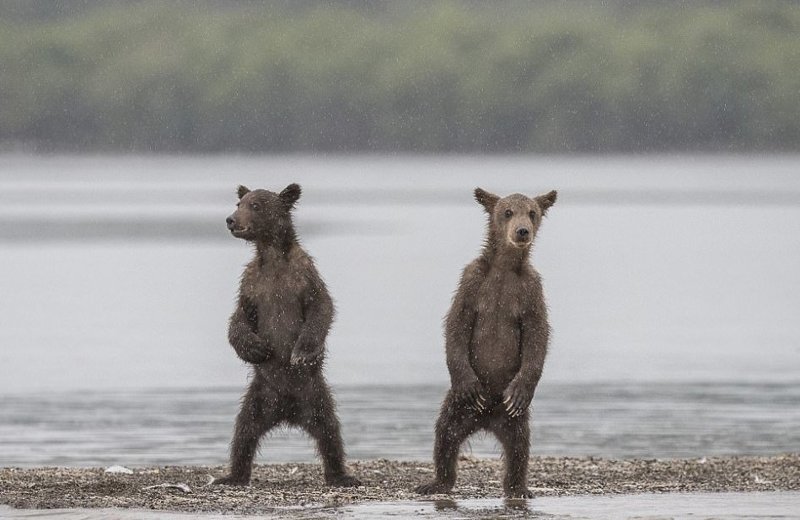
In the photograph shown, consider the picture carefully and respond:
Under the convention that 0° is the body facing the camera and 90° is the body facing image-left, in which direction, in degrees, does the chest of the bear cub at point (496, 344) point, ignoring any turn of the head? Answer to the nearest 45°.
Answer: approximately 0°

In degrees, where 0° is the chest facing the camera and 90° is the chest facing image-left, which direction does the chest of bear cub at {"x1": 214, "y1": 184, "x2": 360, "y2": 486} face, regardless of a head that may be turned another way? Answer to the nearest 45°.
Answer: approximately 0°

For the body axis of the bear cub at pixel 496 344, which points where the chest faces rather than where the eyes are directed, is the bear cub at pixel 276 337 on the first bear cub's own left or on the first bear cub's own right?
on the first bear cub's own right

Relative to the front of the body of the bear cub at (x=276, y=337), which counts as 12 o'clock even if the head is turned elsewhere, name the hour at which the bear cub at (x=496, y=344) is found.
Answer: the bear cub at (x=496, y=344) is roughly at 10 o'clock from the bear cub at (x=276, y=337).

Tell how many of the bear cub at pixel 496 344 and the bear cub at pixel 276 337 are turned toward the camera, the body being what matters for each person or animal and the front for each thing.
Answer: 2
